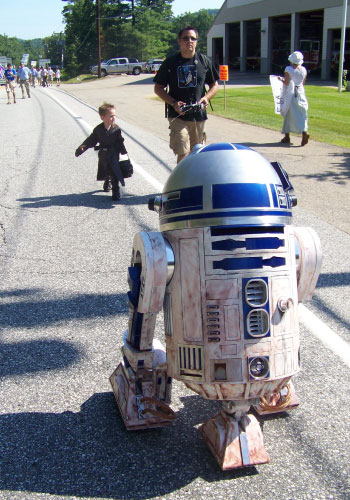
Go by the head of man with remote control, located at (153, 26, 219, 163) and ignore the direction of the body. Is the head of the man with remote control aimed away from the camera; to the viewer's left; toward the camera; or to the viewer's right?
toward the camera

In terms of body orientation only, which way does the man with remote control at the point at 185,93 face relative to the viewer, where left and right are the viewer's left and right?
facing the viewer

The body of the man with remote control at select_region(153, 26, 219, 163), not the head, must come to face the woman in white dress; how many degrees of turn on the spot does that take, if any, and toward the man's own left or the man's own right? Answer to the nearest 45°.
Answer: approximately 135° to the man's own left

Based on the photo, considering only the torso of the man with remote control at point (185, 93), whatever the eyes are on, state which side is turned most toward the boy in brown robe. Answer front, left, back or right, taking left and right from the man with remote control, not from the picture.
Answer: right

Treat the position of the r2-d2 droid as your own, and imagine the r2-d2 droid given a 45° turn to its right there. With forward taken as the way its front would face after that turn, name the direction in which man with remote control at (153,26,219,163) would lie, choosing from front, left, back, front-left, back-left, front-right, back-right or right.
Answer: back

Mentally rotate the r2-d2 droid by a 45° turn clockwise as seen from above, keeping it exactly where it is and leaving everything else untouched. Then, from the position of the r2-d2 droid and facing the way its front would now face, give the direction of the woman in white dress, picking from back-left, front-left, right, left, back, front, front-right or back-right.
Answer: back

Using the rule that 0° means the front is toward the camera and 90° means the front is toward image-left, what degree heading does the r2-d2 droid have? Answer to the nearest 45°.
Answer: approximately 315°
